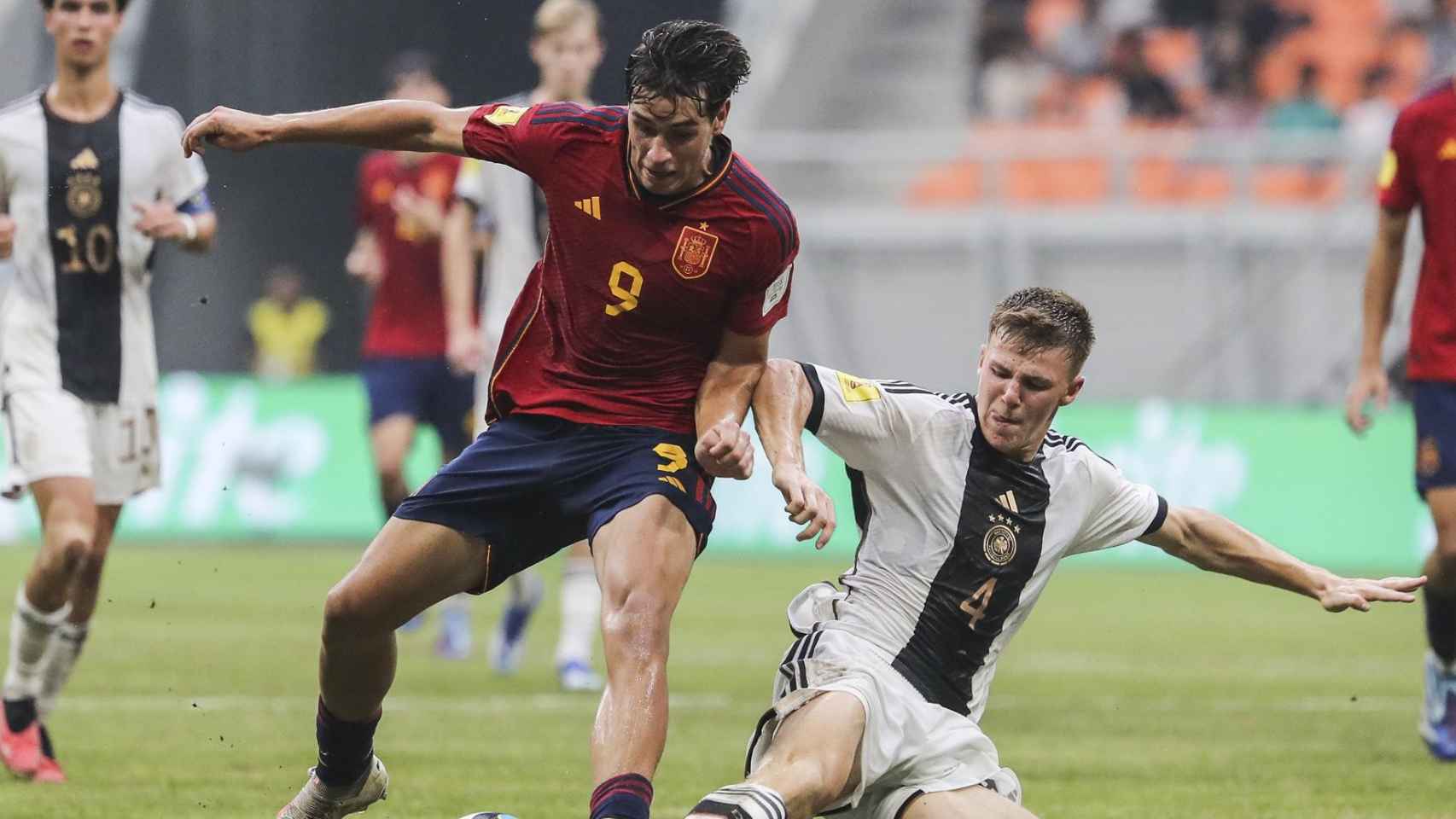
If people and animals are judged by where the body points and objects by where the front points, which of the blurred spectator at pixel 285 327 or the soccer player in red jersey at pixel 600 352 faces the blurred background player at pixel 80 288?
the blurred spectator

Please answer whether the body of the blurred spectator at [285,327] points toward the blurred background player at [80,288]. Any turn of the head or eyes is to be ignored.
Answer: yes

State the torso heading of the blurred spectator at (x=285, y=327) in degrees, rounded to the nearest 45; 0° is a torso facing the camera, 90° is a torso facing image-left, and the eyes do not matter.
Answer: approximately 0°

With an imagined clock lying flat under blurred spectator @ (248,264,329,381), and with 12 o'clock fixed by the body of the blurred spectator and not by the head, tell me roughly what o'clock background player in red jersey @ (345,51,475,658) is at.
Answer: The background player in red jersey is roughly at 12 o'clock from the blurred spectator.

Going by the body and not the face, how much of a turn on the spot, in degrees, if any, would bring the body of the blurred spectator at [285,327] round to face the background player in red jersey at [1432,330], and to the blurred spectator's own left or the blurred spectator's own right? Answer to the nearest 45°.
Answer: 0° — they already face them

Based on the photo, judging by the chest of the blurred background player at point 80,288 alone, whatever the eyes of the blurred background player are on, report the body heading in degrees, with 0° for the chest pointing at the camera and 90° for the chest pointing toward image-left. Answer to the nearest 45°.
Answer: approximately 0°

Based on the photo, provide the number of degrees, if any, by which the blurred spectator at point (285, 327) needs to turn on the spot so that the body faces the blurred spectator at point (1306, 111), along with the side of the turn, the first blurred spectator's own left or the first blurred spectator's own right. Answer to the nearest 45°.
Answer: approximately 90° to the first blurred spectator's own left

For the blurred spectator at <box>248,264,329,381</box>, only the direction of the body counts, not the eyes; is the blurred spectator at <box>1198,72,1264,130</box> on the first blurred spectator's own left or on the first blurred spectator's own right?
on the first blurred spectator's own left

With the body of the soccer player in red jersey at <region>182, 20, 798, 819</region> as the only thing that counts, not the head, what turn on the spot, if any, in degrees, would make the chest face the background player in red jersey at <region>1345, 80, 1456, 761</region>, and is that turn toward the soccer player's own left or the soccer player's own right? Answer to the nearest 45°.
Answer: approximately 135° to the soccer player's own left
